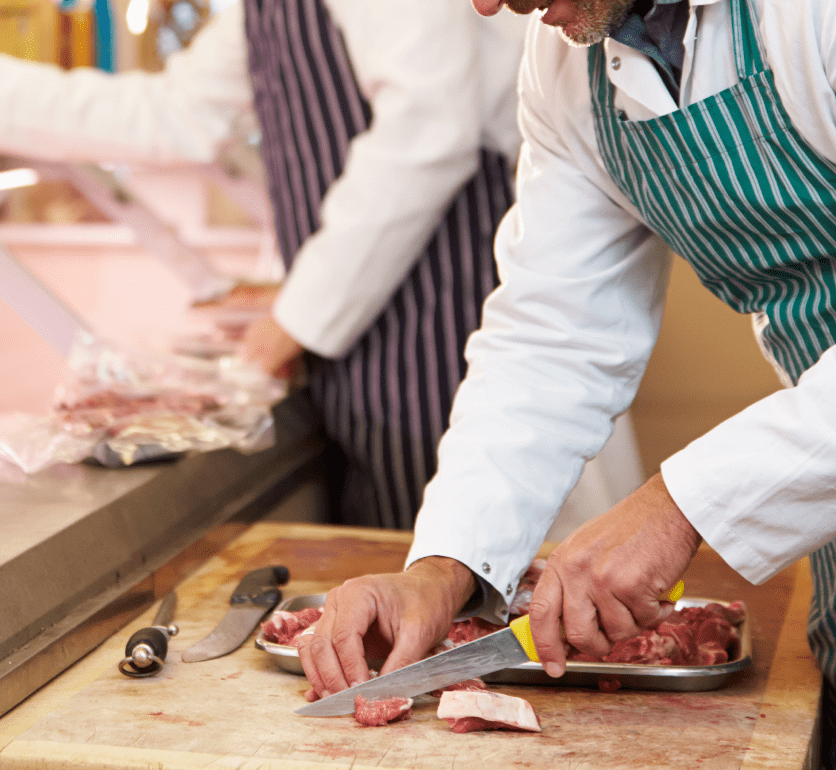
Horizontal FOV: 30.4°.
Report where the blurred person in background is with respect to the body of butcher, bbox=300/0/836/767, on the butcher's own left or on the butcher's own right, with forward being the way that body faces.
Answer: on the butcher's own right

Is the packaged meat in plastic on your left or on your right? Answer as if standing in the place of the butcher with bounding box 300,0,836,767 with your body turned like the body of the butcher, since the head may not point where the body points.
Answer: on your right

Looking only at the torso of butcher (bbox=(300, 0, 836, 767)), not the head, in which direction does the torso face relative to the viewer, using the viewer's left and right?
facing the viewer and to the left of the viewer
